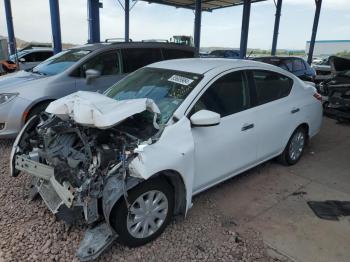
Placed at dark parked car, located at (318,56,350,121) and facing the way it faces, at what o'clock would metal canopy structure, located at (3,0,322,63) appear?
The metal canopy structure is roughly at 3 o'clock from the dark parked car.

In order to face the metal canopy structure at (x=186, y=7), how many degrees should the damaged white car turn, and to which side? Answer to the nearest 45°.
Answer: approximately 135° to its right

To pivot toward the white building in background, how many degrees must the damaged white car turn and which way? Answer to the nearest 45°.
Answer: approximately 180°

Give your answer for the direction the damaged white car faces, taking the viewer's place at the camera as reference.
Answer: facing the viewer and to the left of the viewer

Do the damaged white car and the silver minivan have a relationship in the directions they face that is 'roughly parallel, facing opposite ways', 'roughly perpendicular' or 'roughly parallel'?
roughly parallel

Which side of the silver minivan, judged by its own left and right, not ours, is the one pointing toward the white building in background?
back

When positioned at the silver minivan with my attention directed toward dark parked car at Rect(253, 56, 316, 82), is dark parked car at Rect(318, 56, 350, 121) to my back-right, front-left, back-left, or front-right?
front-right

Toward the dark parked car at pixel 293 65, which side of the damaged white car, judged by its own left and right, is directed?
back

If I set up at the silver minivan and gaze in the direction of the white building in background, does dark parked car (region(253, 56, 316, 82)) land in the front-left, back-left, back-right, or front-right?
front-right
